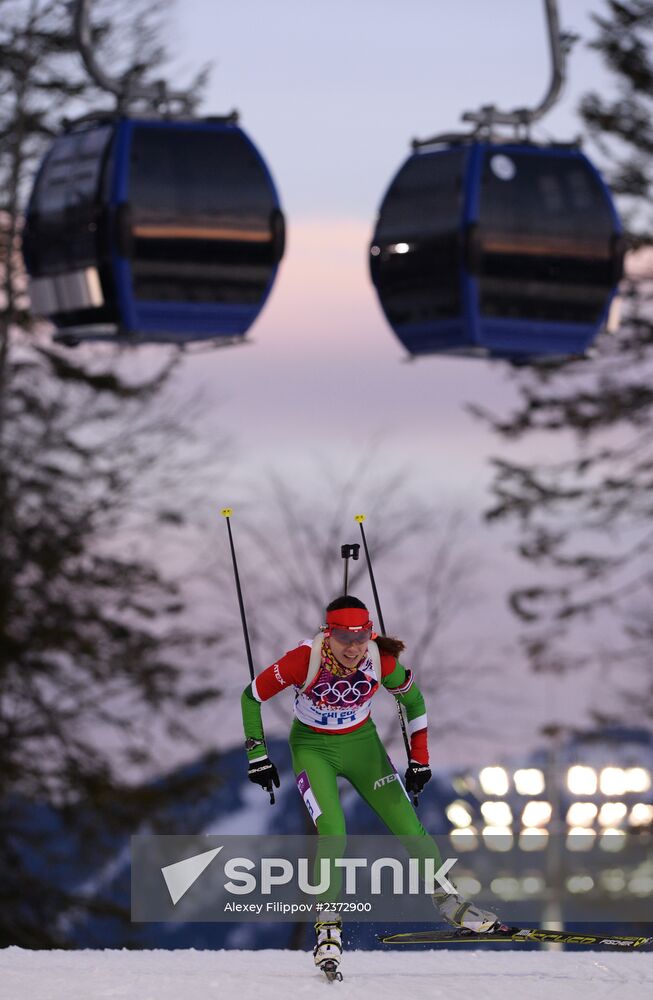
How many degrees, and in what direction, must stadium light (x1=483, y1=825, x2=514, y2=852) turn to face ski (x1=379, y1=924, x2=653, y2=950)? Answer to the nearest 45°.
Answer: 0° — it already faces it

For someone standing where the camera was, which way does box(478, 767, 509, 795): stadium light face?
facing the viewer

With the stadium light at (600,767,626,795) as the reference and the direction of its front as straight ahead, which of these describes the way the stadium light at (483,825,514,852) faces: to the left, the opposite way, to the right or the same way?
the same way

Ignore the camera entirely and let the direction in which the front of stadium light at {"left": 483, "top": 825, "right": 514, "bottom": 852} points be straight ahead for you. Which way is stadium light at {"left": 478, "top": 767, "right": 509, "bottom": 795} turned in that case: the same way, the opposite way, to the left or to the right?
the same way

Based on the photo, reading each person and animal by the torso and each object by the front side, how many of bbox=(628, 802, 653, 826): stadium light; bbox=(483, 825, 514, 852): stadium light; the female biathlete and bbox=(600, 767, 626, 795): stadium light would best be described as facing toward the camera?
4

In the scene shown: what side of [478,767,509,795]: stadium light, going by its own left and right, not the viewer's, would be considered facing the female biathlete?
front

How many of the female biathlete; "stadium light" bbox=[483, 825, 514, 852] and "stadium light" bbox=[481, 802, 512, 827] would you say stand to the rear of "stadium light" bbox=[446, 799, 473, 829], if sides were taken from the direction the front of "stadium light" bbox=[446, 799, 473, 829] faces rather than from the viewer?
0

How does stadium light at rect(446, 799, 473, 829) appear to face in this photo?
toward the camera

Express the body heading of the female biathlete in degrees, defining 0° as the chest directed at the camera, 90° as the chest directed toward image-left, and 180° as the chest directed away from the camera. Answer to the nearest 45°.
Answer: approximately 0°

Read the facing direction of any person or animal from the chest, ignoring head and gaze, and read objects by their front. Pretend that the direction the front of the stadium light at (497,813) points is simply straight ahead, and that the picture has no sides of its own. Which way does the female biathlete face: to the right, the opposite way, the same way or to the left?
the same way

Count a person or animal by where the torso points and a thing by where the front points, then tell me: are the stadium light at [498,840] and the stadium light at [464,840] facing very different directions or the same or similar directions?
same or similar directions

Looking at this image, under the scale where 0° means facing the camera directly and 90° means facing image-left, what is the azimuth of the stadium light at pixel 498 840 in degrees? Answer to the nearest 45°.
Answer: approximately 0°

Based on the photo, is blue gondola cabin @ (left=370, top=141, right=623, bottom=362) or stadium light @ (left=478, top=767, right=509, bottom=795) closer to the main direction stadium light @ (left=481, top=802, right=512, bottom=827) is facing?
the blue gondola cabin

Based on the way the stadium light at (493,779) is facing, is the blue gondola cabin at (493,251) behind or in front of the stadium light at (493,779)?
in front

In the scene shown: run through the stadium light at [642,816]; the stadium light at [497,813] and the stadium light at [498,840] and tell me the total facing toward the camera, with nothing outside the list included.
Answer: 3

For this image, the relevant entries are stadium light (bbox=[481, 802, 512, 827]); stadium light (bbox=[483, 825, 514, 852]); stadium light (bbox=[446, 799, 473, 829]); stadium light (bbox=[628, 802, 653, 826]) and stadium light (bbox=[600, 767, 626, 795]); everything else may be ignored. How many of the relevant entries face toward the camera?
5

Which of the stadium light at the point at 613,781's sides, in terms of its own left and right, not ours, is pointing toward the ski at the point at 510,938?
front
